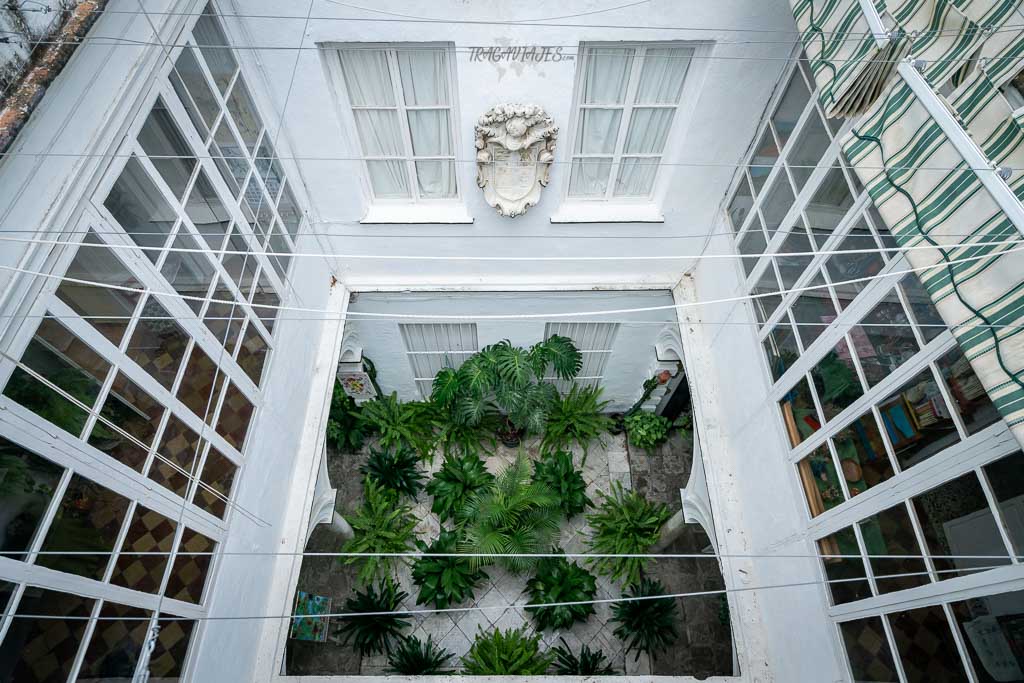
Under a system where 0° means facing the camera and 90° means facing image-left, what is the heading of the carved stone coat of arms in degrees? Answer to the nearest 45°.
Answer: approximately 0°
